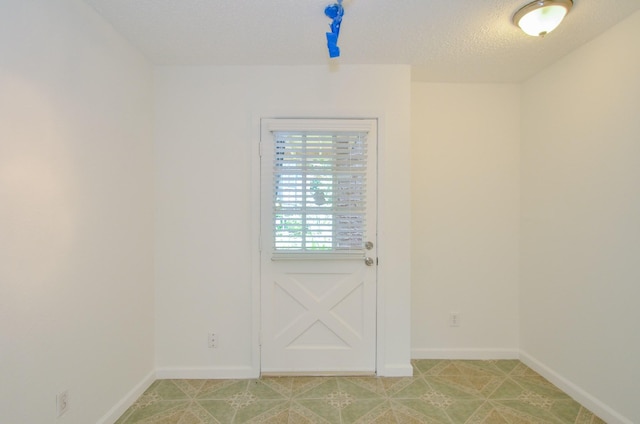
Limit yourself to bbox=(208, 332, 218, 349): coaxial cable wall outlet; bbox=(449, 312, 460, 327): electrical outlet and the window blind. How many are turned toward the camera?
3

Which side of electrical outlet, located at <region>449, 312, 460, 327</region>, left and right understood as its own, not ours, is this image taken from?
front

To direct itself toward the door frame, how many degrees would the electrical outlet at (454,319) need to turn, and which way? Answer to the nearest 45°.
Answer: approximately 45° to its right

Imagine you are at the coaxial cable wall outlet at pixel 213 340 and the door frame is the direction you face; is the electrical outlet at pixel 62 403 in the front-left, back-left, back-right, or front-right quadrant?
back-right

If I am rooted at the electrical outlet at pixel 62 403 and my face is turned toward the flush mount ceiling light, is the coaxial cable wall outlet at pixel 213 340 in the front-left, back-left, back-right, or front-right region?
front-left

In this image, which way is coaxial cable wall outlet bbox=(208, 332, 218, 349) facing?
toward the camera

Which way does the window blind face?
toward the camera

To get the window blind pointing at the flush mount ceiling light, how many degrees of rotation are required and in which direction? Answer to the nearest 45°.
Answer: approximately 45° to its left

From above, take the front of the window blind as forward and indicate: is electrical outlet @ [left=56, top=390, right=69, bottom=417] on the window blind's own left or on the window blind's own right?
on the window blind's own right
